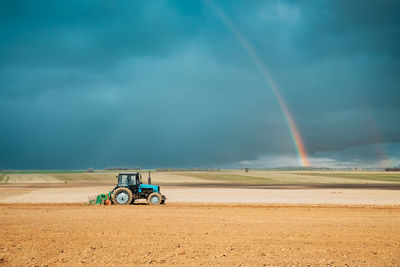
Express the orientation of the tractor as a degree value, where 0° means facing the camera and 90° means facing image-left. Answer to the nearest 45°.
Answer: approximately 270°
